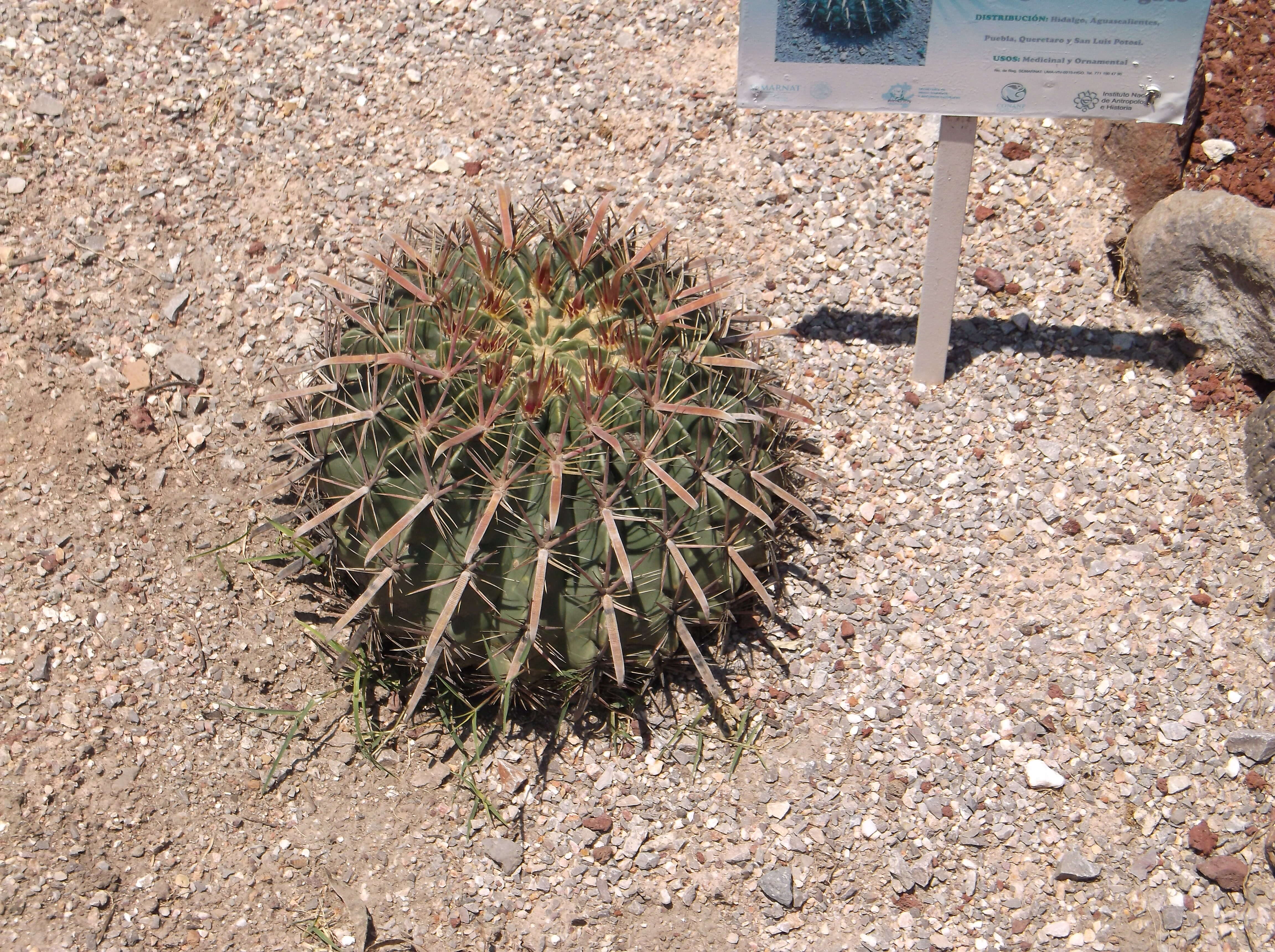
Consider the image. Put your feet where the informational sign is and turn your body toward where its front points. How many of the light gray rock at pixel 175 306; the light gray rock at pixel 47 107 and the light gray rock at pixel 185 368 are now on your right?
3

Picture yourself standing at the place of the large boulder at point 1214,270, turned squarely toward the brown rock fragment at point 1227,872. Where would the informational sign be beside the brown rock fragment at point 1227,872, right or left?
right

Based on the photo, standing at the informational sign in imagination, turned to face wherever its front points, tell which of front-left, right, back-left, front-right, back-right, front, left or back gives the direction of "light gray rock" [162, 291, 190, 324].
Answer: right

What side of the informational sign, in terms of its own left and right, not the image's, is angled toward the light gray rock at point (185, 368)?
right

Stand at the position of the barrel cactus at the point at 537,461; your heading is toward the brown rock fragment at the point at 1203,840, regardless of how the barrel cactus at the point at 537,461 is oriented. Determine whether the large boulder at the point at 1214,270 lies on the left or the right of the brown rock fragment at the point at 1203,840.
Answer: left

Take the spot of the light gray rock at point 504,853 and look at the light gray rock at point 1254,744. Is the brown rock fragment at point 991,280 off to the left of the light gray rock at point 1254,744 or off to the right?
left

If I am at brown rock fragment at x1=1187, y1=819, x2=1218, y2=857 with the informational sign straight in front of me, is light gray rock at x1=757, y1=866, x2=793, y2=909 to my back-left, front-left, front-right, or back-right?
front-left

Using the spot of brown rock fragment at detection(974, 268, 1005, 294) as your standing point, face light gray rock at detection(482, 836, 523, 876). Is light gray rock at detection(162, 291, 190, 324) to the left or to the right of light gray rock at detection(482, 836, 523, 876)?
right

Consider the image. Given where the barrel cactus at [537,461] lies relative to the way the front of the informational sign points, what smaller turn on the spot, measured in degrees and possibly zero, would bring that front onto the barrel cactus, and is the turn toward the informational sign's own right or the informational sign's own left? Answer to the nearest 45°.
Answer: approximately 45° to the informational sign's own right

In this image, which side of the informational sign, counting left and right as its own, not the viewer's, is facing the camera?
front
